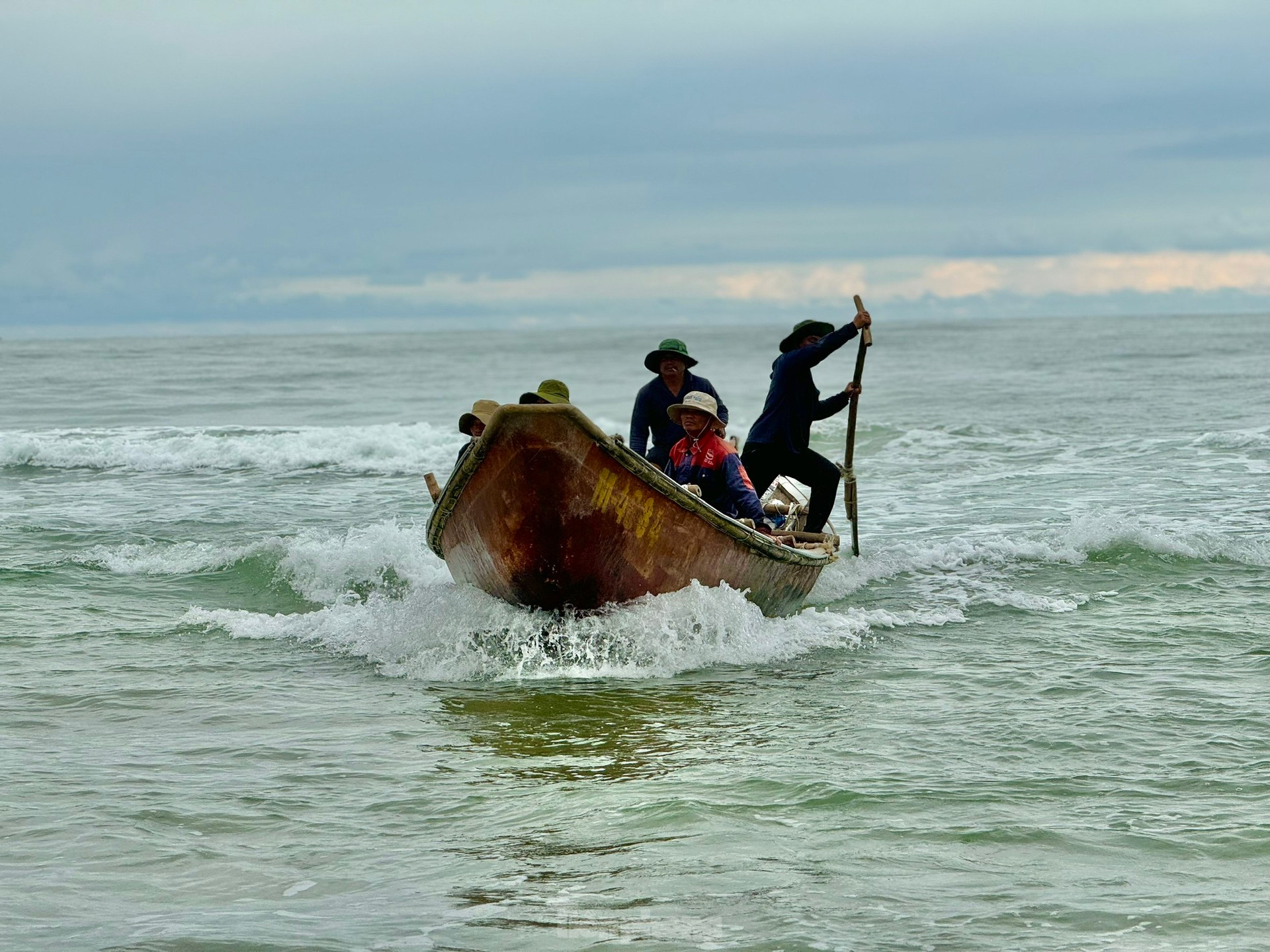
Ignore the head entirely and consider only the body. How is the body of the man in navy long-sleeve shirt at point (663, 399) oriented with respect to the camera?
toward the camera

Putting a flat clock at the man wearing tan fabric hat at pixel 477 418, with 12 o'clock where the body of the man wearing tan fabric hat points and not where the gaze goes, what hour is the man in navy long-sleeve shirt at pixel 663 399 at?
The man in navy long-sleeve shirt is roughly at 7 o'clock from the man wearing tan fabric hat.

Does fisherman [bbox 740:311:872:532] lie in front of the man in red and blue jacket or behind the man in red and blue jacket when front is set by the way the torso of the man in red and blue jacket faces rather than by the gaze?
behind

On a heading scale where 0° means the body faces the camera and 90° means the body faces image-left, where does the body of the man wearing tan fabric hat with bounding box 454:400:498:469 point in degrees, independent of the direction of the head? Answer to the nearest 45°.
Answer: approximately 45°

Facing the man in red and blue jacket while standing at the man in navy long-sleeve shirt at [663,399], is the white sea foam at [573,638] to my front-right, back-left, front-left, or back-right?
front-right

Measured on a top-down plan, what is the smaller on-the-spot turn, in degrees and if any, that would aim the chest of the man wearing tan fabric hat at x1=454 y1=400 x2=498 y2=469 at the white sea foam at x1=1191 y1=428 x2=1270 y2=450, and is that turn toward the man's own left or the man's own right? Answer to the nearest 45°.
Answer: approximately 180°

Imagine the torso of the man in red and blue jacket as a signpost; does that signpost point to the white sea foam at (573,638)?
yes
